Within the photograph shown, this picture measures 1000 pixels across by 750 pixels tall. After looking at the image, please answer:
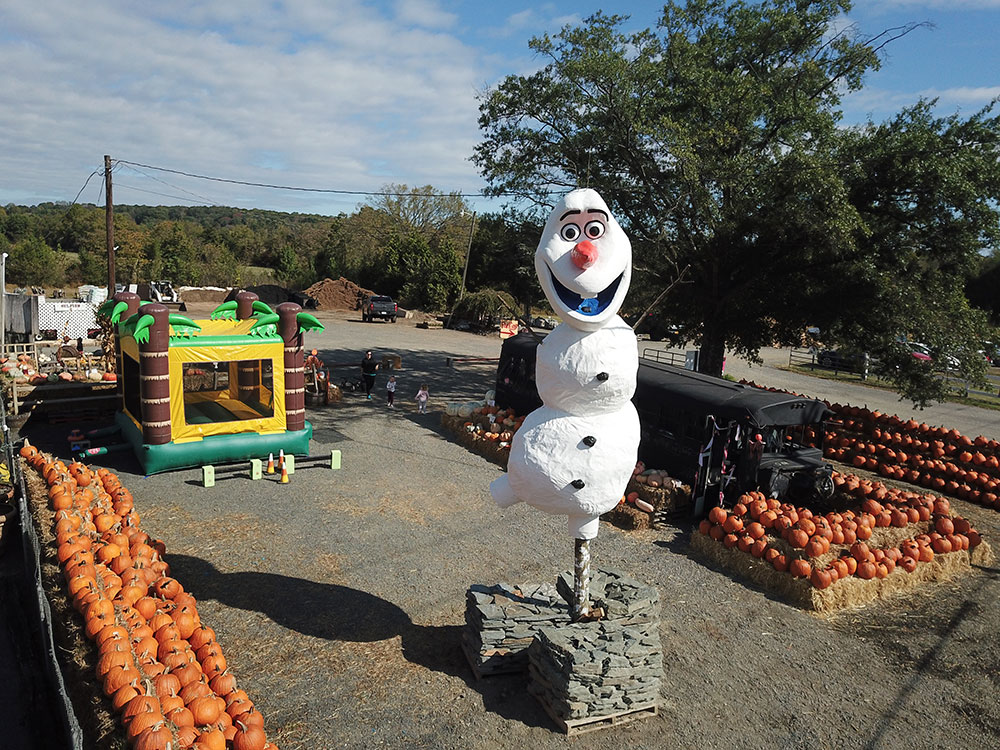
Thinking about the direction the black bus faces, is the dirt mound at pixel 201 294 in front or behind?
behind

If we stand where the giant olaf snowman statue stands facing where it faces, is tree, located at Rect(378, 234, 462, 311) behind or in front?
behind

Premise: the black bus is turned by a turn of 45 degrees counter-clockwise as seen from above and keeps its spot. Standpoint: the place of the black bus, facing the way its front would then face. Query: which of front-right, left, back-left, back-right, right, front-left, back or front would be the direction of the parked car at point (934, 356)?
front-left

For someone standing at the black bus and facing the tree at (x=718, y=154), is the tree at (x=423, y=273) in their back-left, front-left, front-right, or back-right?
front-left

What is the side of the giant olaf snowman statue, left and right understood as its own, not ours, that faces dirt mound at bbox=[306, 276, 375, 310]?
back

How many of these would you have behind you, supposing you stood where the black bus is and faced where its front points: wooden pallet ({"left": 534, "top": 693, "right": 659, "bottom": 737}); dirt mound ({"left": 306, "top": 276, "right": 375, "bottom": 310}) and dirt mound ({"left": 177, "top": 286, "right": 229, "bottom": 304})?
2

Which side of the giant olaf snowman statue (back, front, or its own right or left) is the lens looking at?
front

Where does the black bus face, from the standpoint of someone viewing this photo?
facing the viewer and to the right of the viewer

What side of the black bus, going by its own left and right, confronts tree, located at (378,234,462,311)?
back

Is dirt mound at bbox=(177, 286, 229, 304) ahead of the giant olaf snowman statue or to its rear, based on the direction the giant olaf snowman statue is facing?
to the rear

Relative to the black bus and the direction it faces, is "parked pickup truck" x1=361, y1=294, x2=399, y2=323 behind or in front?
behind

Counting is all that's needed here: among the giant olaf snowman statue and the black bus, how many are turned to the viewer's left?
0

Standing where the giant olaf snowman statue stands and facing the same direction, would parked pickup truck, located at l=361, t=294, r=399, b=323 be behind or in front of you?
behind

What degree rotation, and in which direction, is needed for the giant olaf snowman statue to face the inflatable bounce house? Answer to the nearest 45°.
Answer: approximately 135° to its right
